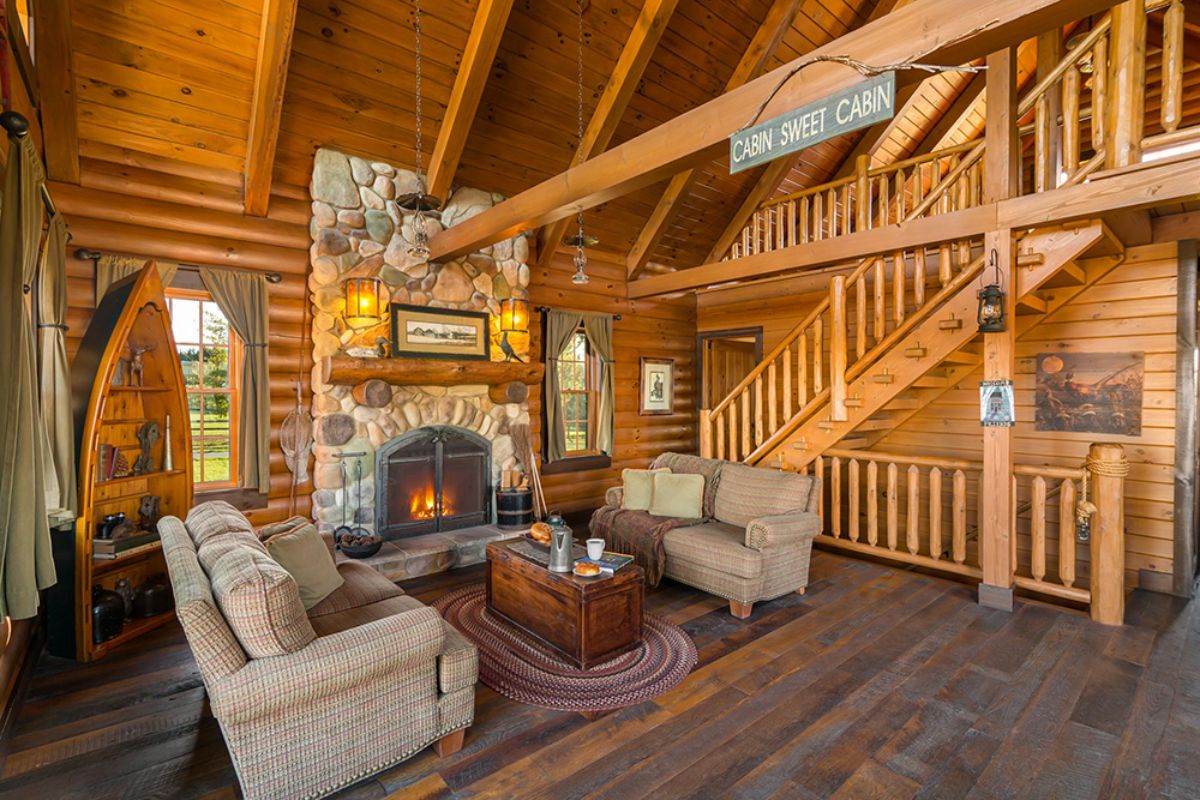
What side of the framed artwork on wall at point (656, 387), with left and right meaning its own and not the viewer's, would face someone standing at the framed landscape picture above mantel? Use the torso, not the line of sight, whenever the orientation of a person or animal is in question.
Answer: right

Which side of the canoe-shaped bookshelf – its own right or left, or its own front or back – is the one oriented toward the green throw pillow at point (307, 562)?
front

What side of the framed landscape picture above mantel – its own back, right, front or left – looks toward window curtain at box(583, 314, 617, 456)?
left

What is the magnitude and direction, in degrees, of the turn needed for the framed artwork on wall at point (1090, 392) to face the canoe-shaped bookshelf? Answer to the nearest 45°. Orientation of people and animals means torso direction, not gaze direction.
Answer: approximately 45° to its right

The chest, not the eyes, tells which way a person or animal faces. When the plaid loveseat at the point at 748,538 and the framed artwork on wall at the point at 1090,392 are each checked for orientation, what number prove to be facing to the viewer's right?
0

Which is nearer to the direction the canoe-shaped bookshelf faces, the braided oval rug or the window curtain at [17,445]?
the braided oval rug

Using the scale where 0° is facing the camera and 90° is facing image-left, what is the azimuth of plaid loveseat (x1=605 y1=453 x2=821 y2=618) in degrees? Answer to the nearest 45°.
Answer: approximately 45°

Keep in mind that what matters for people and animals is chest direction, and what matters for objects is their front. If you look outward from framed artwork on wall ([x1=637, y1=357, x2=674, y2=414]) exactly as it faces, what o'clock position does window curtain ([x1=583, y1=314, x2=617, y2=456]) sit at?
The window curtain is roughly at 3 o'clock from the framed artwork on wall.

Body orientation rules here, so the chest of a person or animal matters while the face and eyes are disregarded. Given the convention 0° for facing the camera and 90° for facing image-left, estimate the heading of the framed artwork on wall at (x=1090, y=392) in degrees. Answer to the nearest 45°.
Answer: approximately 0°

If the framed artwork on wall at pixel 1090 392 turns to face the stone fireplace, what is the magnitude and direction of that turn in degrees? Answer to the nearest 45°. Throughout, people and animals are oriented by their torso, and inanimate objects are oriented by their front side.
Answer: approximately 45° to its right
